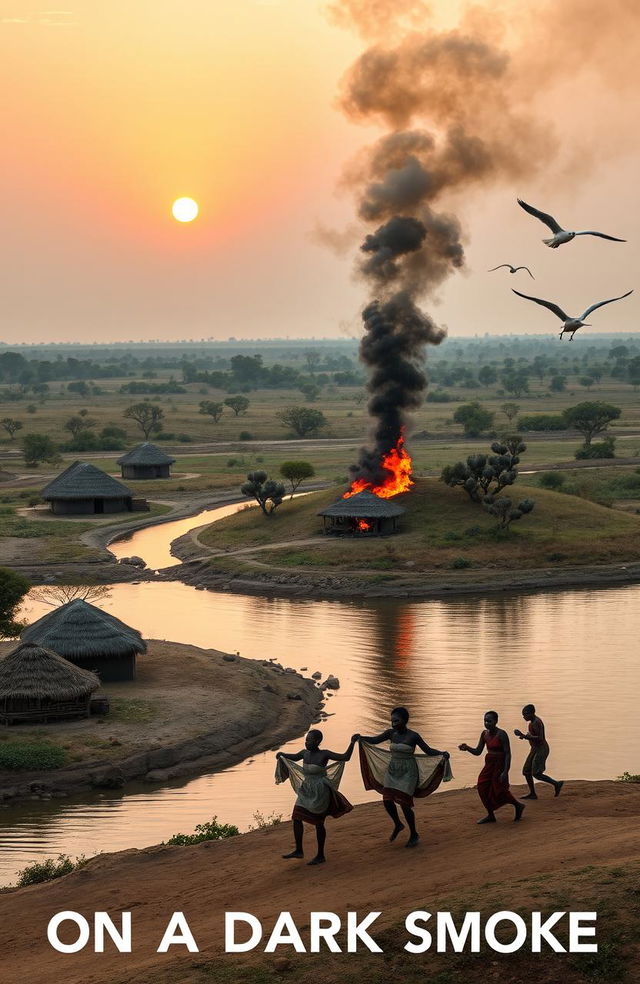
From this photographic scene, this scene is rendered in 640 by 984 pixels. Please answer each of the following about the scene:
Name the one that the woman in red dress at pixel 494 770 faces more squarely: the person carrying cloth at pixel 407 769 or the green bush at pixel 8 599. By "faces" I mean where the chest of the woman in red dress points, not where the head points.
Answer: the person carrying cloth

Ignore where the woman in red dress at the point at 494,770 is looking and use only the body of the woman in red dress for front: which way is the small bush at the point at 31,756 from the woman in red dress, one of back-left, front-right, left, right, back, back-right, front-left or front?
right

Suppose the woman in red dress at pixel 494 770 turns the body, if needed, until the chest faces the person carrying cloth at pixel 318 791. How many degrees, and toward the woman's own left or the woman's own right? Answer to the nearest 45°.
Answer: approximately 45° to the woman's own right

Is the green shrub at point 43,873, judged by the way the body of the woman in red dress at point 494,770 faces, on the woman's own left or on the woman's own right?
on the woman's own right

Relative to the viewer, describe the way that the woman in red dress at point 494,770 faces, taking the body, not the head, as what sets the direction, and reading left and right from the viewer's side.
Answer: facing the viewer and to the left of the viewer

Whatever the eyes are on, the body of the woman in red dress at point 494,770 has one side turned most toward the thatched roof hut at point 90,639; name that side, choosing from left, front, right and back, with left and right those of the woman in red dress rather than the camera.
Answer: right

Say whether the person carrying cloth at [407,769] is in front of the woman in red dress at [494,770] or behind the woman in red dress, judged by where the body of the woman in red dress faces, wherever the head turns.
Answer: in front

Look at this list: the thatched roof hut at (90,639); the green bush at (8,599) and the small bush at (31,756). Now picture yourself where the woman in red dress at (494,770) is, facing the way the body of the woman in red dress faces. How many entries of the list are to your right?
3

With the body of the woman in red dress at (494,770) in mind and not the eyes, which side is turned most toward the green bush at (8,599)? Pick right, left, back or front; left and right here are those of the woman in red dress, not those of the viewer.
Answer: right

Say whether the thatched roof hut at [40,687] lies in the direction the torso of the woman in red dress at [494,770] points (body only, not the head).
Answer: no

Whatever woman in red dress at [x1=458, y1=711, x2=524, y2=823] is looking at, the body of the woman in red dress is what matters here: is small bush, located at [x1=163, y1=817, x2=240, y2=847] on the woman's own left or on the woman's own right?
on the woman's own right
